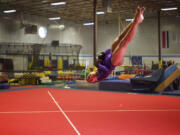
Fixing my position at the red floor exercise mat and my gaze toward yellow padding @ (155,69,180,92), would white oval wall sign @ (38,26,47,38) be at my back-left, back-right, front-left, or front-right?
front-left

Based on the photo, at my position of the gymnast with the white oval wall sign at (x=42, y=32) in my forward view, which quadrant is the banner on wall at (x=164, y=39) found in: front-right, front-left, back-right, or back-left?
front-right

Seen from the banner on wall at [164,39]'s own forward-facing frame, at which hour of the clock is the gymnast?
The gymnast is roughly at 12 o'clock from the banner on wall.

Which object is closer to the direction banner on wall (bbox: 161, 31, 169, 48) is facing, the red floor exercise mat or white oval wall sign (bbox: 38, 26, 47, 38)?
the red floor exercise mat

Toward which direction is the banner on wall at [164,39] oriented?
toward the camera

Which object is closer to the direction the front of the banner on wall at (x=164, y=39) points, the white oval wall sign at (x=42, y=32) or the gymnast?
the gymnast

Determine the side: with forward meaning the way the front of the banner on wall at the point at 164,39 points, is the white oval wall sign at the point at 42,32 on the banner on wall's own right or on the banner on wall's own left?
on the banner on wall's own right

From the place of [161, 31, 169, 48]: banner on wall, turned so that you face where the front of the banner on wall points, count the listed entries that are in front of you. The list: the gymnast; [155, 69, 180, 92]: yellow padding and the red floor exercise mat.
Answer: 3

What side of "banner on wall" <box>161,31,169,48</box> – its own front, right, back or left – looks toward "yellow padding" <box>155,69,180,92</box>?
front

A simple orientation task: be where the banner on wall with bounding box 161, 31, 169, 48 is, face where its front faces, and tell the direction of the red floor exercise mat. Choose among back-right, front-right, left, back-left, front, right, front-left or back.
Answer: front
